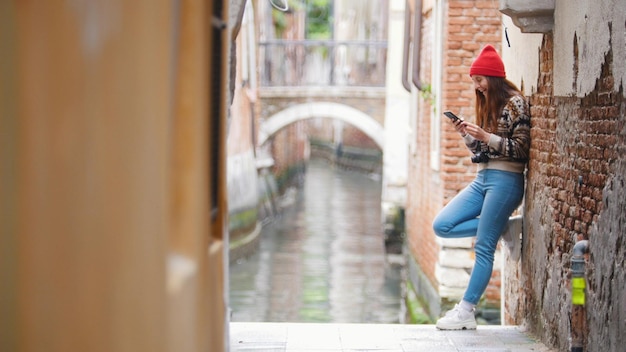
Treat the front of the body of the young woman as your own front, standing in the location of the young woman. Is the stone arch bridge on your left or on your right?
on your right

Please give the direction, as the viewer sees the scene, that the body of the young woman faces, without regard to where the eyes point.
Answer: to the viewer's left

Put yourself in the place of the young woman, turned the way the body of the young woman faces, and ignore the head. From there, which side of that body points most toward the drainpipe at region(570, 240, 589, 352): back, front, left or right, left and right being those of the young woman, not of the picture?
left
